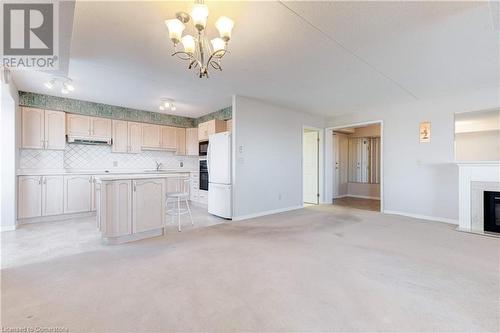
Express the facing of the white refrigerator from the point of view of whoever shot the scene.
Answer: facing the viewer and to the left of the viewer

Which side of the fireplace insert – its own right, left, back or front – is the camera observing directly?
front

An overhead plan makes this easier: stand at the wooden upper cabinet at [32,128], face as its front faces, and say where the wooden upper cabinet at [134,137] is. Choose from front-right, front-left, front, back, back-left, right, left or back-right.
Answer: left

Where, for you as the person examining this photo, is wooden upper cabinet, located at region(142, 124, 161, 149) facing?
facing the viewer

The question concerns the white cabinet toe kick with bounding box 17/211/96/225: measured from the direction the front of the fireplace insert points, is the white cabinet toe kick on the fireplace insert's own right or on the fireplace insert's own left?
on the fireplace insert's own right

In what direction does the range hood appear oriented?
toward the camera

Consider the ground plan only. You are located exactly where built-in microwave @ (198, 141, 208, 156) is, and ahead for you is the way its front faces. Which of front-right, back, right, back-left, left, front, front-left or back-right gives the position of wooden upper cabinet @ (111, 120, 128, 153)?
front-right

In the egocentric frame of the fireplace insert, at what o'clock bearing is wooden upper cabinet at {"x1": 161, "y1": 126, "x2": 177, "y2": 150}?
The wooden upper cabinet is roughly at 2 o'clock from the fireplace insert.

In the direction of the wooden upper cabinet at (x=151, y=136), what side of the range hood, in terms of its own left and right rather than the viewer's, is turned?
left

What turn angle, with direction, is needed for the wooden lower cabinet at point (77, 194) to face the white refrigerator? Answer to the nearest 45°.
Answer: approximately 45° to its left

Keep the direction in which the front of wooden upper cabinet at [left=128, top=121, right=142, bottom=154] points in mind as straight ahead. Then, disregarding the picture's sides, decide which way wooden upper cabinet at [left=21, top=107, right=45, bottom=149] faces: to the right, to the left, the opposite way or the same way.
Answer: the same way

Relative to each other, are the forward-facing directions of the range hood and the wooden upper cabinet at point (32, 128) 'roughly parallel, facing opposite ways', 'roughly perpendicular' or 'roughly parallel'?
roughly parallel

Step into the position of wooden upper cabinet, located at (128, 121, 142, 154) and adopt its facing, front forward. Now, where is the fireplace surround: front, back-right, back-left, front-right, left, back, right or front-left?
front-left

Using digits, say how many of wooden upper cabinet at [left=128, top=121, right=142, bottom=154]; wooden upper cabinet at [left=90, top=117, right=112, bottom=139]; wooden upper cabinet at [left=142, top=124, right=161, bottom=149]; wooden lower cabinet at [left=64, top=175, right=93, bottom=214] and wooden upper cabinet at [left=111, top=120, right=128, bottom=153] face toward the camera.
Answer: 5

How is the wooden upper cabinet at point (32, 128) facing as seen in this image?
toward the camera

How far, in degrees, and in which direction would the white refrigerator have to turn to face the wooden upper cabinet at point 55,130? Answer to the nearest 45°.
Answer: approximately 45° to its right

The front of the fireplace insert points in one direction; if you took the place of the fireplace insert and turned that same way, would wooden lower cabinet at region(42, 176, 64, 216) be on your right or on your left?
on your right
